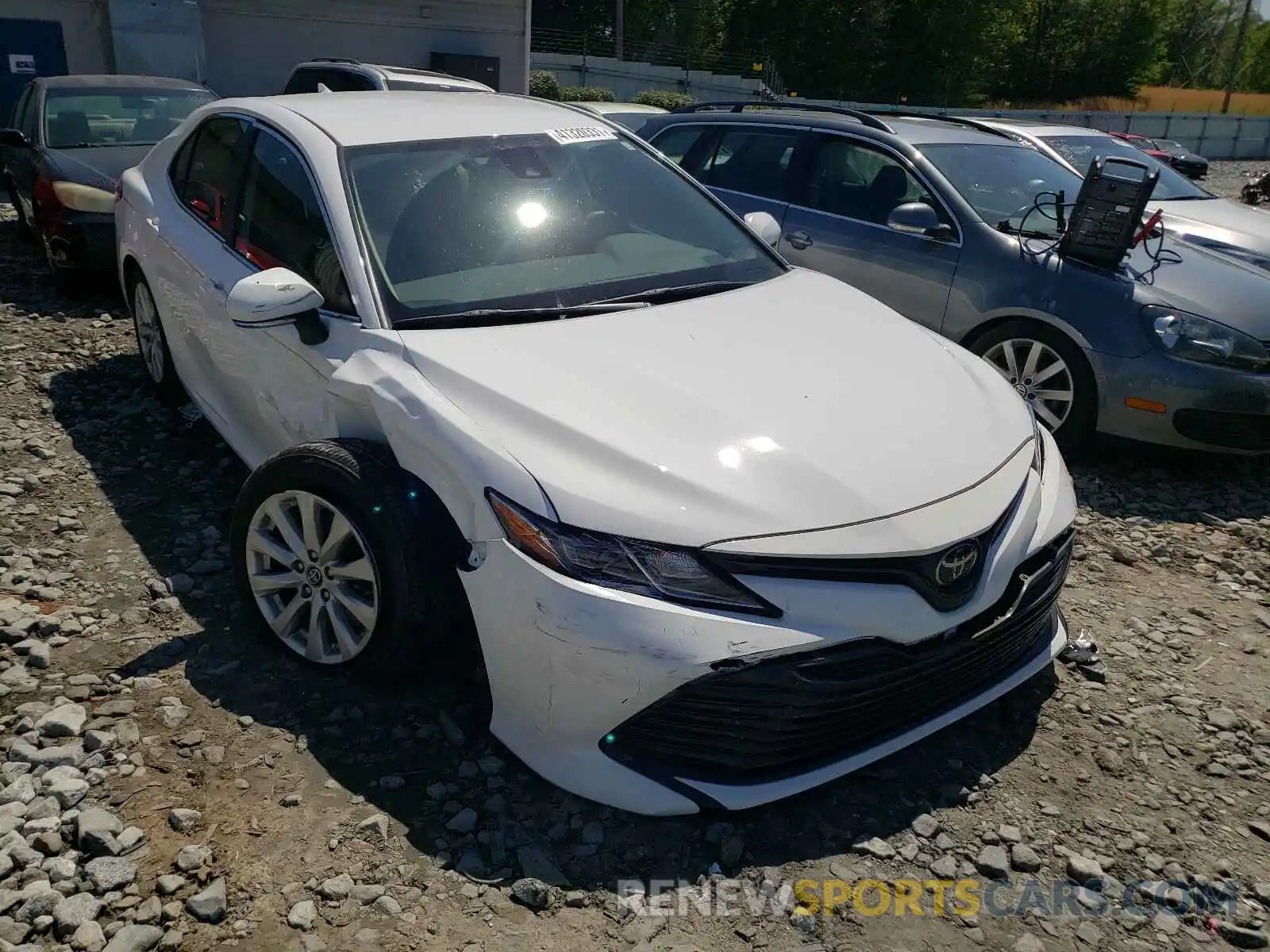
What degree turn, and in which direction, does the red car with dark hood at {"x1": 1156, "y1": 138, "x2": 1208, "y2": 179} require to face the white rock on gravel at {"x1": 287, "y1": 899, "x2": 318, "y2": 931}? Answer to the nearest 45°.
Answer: approximately 45° to its right

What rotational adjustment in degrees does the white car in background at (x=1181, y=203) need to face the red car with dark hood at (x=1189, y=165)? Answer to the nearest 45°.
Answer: approximately 135° to its left

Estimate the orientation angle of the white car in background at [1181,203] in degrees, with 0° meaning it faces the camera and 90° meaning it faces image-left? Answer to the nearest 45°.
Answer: approximately 315°

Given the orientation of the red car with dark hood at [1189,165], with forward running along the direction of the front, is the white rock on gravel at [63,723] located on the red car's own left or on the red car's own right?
on the red car's own right

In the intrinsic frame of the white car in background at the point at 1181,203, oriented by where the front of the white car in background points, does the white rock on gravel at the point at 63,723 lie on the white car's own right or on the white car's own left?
on the white car's own right

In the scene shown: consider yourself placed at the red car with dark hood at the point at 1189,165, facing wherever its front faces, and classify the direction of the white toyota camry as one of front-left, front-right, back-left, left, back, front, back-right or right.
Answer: front-right

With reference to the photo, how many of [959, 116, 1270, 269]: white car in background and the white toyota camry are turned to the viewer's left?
0

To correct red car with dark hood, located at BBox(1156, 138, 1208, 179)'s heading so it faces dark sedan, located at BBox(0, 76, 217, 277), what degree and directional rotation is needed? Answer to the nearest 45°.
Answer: approximately 90° to its right

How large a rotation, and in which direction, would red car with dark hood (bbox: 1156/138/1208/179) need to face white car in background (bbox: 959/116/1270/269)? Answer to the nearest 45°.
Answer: approximately 45° to its right

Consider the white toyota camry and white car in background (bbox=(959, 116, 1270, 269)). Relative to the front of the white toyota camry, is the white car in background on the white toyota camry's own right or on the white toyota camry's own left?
on the white toyota camry's own left
